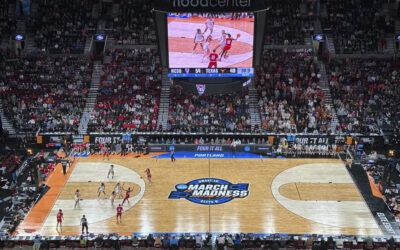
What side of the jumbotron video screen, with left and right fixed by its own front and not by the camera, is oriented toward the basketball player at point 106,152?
right

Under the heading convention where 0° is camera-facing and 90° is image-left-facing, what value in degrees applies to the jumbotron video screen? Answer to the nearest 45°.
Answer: approximately 0°
